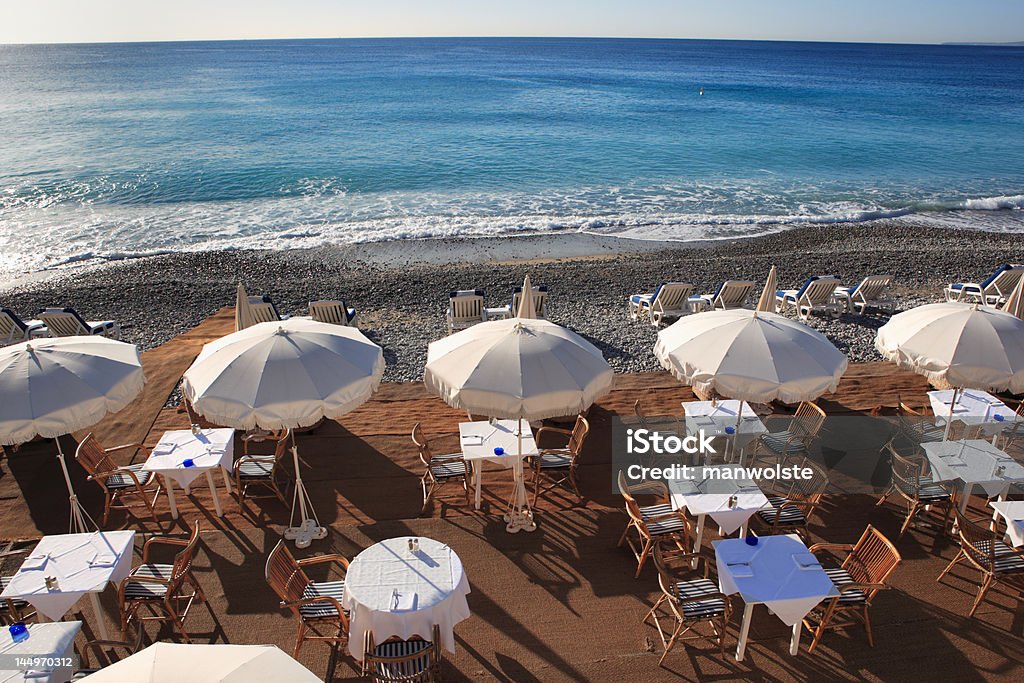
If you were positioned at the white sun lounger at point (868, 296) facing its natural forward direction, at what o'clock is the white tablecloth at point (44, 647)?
The white tablecloth is roughly at 8 o'clock from the white sun lounger.

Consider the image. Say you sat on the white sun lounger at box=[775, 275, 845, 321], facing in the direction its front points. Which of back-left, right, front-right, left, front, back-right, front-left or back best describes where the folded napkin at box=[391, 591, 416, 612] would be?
back-left

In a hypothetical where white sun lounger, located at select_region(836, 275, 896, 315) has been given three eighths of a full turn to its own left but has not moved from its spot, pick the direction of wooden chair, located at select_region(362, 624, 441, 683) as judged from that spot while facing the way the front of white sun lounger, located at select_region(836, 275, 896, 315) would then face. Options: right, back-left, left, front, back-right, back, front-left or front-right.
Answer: front

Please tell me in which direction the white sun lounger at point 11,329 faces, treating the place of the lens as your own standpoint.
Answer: facing away from the viewer and to the right of the viewer

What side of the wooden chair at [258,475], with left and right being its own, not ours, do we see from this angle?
left

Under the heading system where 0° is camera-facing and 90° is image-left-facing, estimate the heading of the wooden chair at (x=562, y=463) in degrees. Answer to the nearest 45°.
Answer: approximately 90°

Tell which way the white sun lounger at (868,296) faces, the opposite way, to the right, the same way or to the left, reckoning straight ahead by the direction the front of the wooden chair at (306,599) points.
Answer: to the left

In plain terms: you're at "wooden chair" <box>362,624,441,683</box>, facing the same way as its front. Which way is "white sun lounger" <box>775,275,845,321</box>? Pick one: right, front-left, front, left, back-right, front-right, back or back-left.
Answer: front-right

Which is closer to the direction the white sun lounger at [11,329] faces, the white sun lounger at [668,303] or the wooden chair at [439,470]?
the white sun lounger

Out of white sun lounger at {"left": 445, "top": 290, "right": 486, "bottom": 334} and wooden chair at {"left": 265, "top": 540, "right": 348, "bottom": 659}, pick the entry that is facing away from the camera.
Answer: the white sun lounger

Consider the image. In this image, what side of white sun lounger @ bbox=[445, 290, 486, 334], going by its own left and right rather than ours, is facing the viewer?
back

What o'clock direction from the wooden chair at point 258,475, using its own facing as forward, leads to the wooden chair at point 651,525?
the wooden chair at point 651,525 is roughly at 7 o'clock from the wooden chair at point 258,475.

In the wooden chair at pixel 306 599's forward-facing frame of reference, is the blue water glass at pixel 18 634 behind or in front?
behind

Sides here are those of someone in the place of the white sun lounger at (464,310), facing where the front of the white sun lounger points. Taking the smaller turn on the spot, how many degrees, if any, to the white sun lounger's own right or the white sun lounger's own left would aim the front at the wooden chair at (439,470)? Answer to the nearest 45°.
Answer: approximately 180°

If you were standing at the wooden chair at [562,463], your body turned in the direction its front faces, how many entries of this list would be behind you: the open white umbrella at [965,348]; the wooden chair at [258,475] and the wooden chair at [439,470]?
1

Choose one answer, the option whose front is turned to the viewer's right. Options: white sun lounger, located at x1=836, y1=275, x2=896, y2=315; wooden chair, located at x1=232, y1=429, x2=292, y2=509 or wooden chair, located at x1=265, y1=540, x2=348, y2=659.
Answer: wooden chair, located at x1=265, y1=540, x2=348, y2=659

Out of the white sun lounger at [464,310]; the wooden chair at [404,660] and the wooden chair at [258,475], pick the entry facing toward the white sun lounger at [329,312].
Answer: the wooden chair at [404,660]
